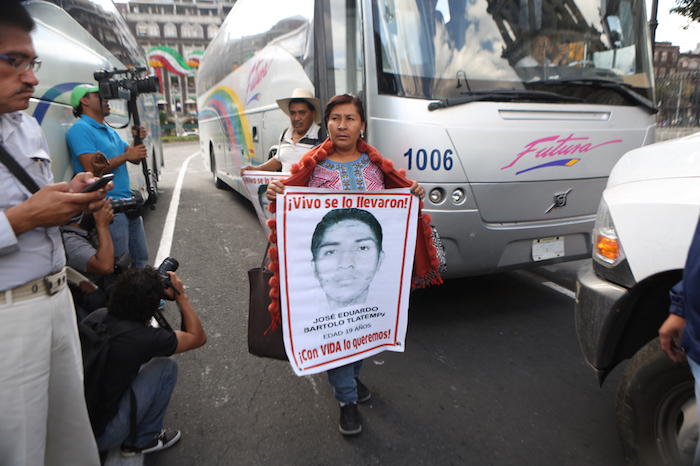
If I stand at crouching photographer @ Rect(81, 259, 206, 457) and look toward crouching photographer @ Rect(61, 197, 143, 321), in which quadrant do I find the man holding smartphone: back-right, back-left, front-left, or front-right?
back-left

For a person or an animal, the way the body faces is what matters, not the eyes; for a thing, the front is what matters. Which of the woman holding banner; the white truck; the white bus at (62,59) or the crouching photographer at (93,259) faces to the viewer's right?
the crouching photographer

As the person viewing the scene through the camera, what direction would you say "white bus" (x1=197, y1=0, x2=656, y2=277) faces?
facing the viewer and to the right of the viewer

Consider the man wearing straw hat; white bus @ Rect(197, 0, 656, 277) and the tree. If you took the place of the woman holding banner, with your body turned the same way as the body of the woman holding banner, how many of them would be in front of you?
0

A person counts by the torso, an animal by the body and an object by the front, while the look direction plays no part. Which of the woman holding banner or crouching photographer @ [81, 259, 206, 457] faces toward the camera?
the woman holding banner

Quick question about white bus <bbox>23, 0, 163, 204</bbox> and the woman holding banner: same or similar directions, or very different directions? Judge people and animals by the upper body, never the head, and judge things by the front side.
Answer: same or similar directions

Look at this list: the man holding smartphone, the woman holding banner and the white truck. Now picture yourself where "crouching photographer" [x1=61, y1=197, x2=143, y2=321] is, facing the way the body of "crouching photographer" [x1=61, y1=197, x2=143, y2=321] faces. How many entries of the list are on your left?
0

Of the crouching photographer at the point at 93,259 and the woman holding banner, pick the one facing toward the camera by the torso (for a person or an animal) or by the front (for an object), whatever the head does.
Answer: the woman holding banner

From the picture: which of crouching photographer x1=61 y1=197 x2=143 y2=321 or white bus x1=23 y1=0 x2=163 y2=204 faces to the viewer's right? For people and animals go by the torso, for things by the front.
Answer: the crouching photographer

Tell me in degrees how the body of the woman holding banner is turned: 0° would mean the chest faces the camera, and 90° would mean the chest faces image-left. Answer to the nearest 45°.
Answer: approximately 0°

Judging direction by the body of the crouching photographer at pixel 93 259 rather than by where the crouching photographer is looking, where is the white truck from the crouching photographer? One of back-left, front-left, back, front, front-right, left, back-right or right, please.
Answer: front-right

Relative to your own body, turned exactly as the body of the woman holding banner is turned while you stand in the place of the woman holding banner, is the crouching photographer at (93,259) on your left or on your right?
on your right

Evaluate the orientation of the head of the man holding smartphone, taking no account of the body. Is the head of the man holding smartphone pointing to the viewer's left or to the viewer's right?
to the viewer's right

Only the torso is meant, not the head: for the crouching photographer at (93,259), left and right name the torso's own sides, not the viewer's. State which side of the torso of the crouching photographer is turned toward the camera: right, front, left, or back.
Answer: right

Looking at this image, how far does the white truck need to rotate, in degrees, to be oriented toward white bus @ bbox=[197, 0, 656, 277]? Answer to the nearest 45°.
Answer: approximately 90° to its right

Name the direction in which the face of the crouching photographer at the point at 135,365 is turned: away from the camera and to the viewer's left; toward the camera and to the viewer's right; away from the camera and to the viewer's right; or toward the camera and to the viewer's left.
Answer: away from the camera and to the viewer's right
